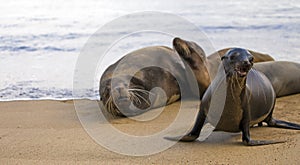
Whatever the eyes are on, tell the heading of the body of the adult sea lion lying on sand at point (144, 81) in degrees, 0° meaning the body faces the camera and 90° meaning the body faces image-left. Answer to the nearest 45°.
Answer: approximately 45°
